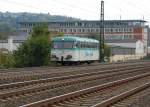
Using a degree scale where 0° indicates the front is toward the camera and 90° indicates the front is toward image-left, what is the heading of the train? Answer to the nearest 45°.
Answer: approximately 45°
